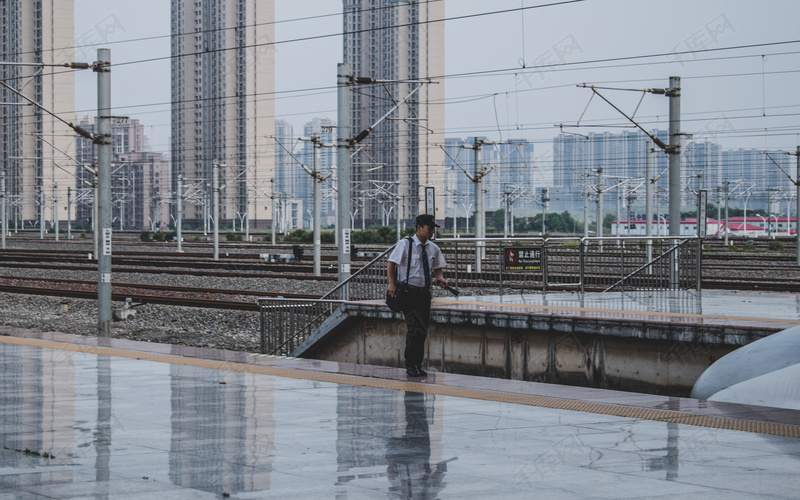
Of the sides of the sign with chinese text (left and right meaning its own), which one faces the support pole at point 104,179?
right

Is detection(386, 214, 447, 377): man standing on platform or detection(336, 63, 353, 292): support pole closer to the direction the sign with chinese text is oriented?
the man standing on platform

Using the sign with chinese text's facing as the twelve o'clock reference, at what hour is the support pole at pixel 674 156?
The support pole is roughly at 7 o'clock from the sign with chinese text.

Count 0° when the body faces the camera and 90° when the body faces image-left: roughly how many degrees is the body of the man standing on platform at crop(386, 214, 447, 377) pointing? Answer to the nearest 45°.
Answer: approximately 315°

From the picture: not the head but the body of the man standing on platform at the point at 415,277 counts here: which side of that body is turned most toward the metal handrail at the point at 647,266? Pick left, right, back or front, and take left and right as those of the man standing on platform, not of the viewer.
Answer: left

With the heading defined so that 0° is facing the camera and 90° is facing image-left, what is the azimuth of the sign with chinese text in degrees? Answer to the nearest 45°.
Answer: approximately 0°

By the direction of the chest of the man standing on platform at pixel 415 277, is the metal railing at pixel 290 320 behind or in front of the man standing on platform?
behind

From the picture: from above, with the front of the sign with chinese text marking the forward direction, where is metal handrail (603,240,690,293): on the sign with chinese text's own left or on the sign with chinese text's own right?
on the sign with chinese text's own left
